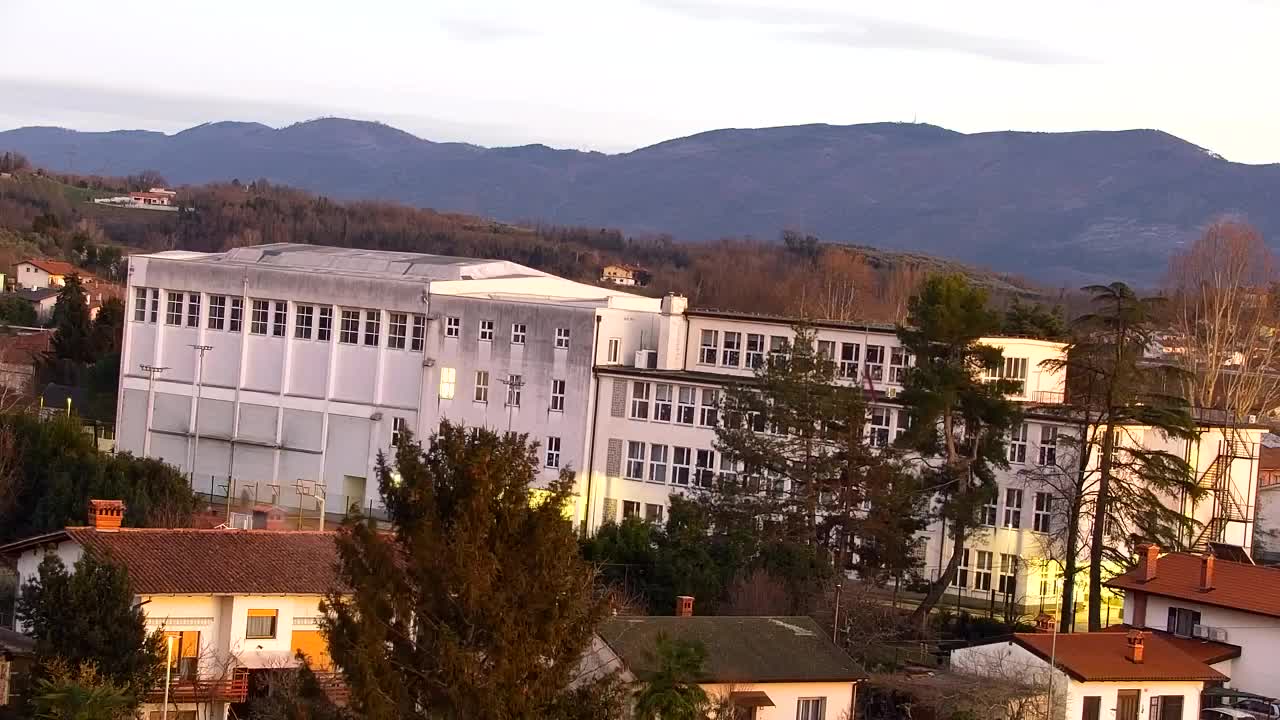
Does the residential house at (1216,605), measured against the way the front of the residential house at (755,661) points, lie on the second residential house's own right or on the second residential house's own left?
on the second residential house's own left

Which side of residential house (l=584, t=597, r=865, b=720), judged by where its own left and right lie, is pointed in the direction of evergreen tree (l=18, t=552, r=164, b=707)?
right

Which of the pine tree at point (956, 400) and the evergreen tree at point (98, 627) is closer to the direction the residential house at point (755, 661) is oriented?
the evergreen tree

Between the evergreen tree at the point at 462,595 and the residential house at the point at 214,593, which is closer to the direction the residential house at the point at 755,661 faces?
the evergreen tree

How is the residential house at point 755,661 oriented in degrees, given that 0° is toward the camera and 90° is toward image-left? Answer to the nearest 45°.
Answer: approximately 0°

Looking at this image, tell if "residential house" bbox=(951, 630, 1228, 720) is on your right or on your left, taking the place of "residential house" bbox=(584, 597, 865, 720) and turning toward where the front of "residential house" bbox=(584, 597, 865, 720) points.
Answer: on your left

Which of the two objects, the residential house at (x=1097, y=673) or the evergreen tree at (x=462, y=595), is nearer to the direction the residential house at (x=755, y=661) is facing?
the evergreen tree

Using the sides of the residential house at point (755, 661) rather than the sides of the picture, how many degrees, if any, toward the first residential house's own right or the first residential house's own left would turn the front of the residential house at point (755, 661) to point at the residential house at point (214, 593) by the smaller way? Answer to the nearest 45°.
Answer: approximately 90° to the first residential house's own right

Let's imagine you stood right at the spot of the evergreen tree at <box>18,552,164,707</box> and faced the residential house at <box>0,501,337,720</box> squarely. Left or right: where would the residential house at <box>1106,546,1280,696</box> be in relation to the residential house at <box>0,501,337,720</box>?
right
